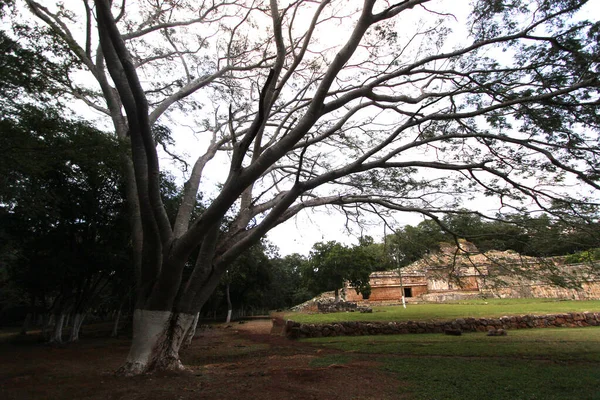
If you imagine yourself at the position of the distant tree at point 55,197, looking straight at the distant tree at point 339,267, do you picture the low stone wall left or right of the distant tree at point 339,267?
right

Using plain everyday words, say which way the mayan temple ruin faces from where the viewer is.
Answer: facing the viewer
